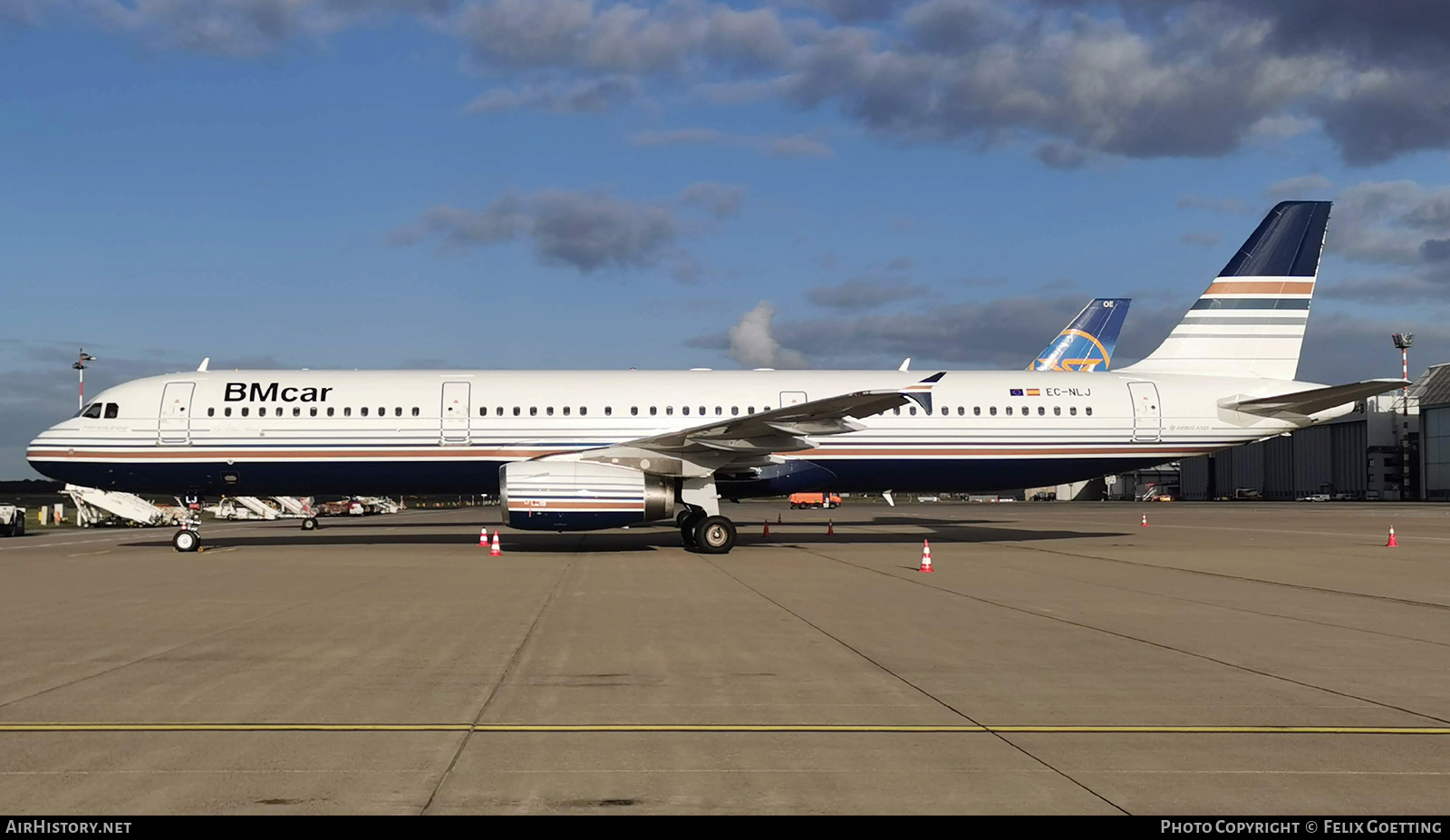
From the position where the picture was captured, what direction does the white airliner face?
facing to the left of the viewer

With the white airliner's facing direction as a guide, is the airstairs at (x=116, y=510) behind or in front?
in front
